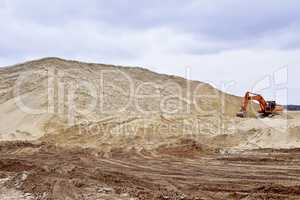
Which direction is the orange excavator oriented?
to the viewer's left
